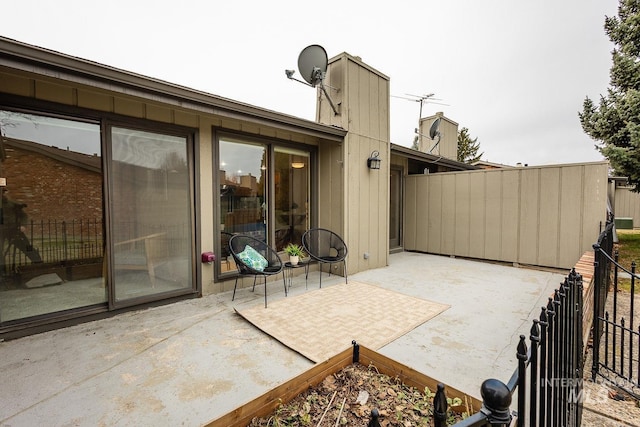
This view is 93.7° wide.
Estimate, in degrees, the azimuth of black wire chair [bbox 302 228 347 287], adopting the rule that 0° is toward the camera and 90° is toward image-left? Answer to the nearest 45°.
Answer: approximately 315°

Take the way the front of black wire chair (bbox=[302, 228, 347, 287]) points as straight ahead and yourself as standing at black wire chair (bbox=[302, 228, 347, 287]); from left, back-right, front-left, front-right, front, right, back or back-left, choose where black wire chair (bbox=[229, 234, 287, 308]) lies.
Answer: right

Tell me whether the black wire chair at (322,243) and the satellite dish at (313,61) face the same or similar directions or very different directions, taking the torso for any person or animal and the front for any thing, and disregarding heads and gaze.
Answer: very different directions

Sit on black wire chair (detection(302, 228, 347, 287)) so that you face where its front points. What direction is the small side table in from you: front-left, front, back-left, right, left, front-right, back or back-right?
right

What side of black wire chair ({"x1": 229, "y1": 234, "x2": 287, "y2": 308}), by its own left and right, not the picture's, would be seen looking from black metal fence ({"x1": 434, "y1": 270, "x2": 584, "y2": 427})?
front

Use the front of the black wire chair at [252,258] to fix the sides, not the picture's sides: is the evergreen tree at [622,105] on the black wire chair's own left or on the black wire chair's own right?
on the black wire chair's own left

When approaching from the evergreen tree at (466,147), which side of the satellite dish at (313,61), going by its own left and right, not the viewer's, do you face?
right

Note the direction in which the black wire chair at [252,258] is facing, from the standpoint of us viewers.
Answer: facing the viewer and to the right of the viewer
